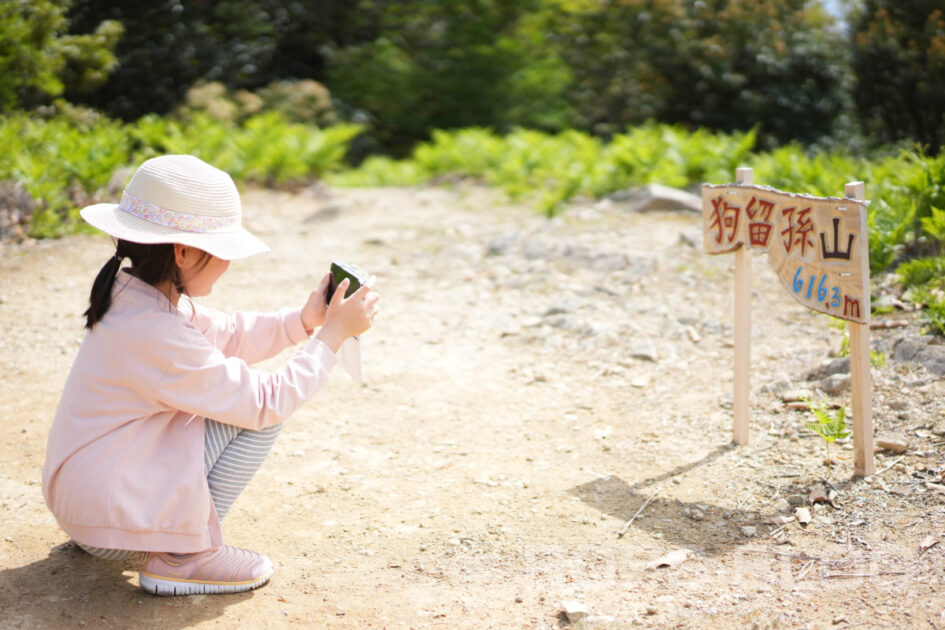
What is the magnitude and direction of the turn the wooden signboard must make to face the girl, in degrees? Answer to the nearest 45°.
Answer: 0° — it already faces them

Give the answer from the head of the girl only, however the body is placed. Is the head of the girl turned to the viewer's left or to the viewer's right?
to the viewer's right

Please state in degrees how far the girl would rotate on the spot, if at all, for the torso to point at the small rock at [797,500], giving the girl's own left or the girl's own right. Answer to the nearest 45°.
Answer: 0° — they already face it

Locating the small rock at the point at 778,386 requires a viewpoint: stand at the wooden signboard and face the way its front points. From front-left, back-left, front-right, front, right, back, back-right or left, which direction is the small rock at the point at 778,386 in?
back-right

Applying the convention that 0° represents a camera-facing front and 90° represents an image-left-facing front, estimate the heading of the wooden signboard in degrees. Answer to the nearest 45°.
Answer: approximately 45°

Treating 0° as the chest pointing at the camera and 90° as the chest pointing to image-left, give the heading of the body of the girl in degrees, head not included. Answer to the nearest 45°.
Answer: approximately 270°

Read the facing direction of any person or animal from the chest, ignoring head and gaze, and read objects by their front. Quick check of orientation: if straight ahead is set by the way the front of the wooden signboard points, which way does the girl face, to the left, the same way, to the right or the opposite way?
the opposite way

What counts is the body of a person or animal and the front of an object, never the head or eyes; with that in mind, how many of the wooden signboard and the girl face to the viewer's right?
1

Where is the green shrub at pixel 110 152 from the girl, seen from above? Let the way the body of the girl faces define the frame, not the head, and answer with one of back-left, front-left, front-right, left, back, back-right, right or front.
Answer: left
